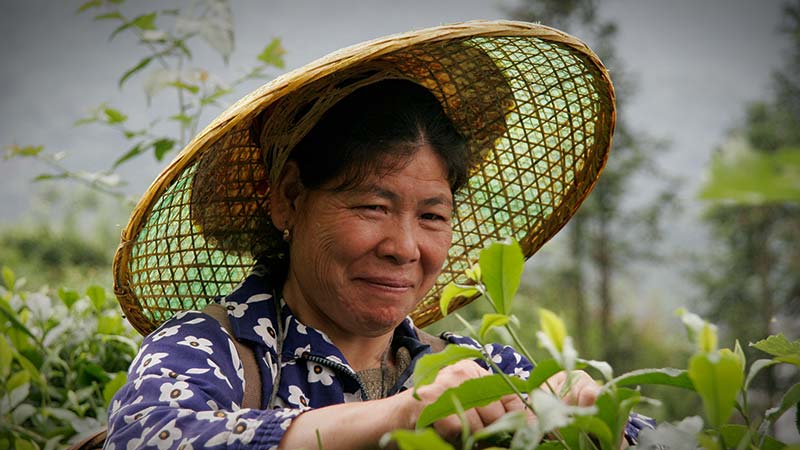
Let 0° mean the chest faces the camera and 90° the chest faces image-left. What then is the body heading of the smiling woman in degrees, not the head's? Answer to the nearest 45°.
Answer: approximately 315°

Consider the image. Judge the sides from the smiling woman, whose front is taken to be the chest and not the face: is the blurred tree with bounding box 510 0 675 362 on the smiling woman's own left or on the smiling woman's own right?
on the smiling woman's own left

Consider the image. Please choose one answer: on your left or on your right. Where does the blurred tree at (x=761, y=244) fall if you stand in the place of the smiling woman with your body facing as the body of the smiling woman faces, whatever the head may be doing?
on your left

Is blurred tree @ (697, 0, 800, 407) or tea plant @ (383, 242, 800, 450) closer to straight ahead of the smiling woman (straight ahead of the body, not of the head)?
the tea plant

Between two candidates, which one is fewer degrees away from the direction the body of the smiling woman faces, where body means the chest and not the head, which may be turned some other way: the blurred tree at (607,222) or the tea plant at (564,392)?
the tea plant
